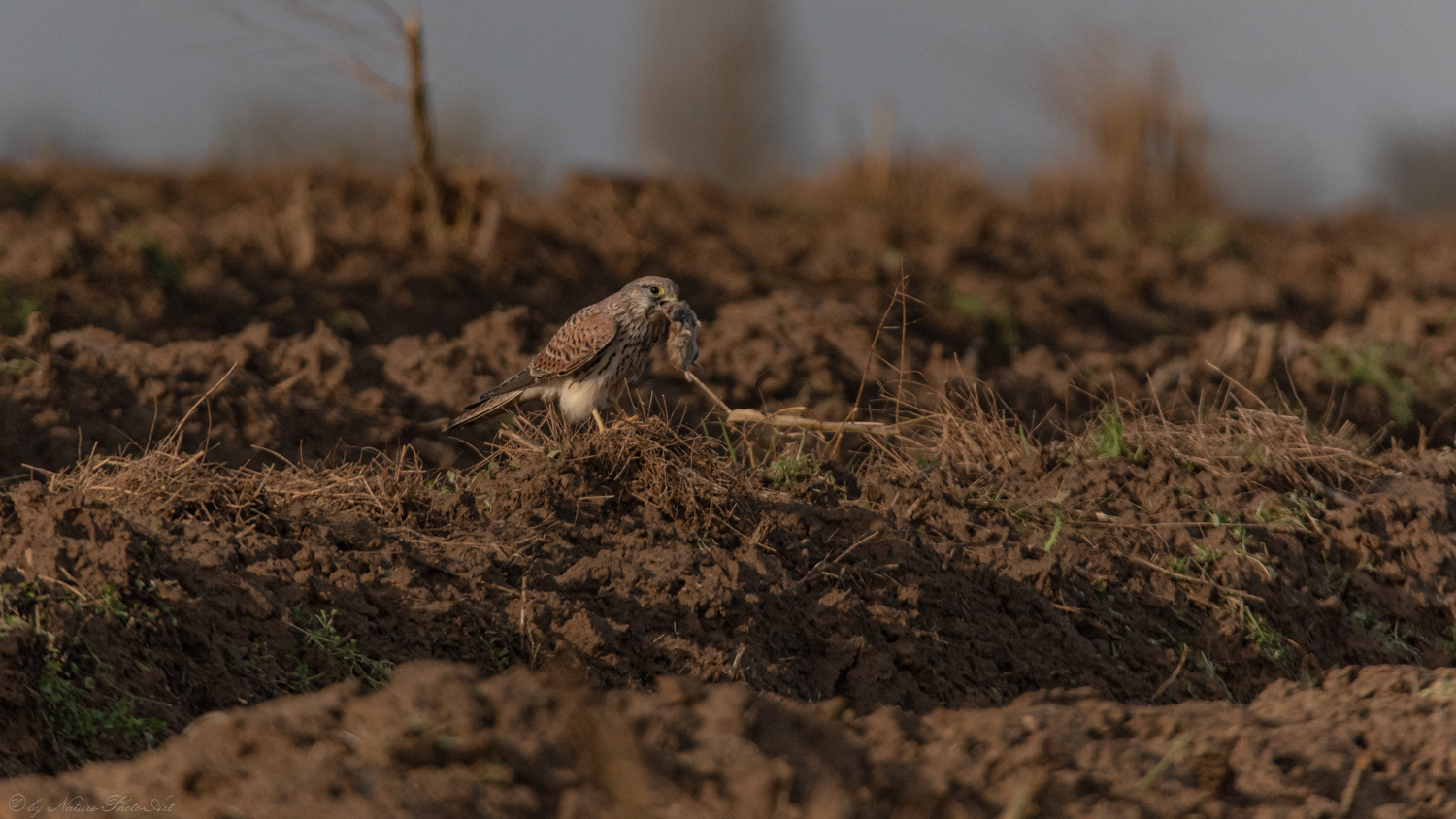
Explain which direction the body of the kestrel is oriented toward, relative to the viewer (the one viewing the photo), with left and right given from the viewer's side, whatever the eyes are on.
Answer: facing to the right of the viewer
